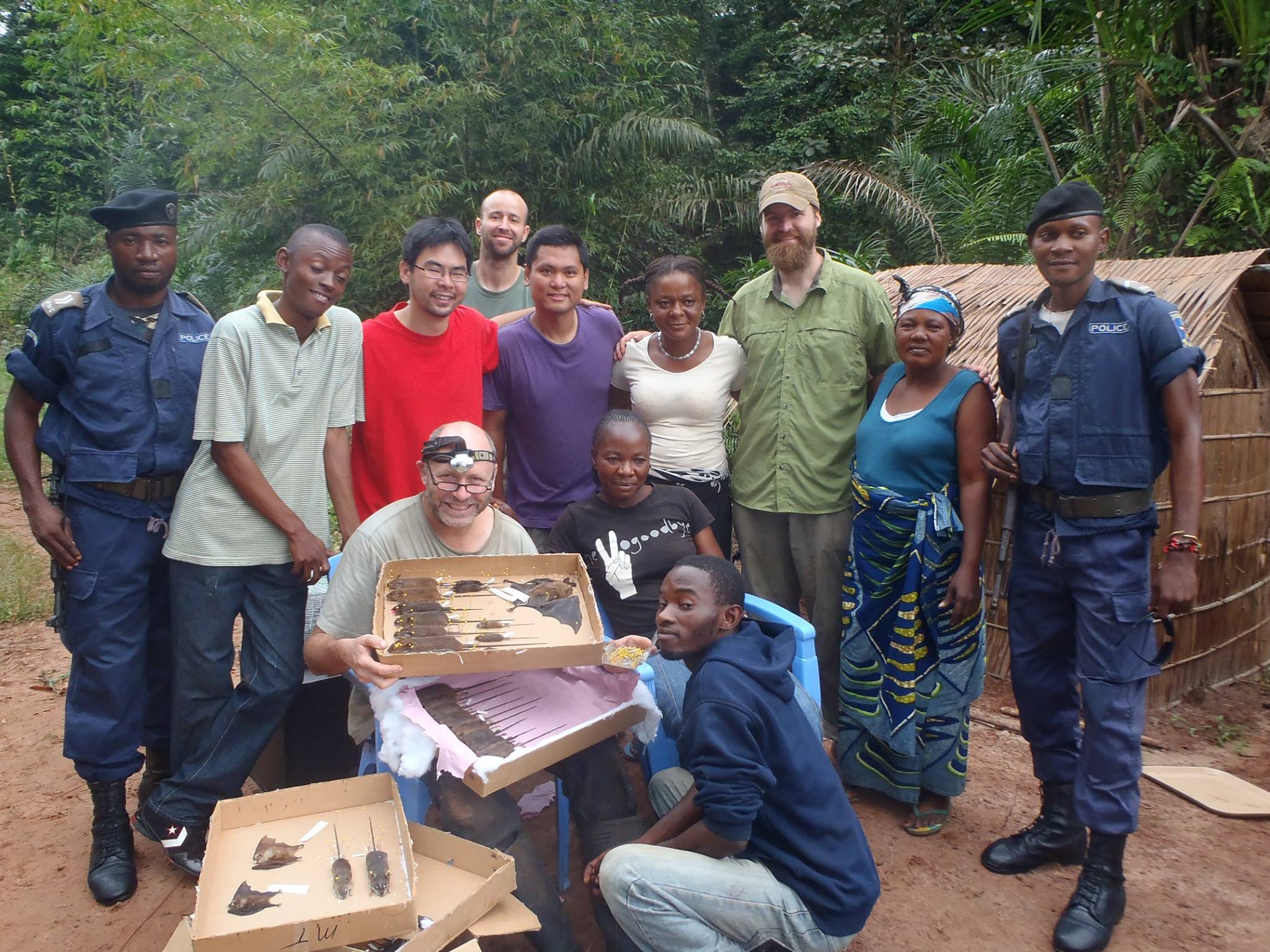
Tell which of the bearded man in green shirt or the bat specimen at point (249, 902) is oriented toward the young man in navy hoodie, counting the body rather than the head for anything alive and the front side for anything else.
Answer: the bearded man in green shirt

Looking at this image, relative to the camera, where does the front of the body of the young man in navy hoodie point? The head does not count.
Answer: to the viewer's left

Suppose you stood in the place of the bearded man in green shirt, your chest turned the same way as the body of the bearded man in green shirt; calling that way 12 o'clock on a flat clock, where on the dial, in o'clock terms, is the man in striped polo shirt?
The man in striped polo shirt is roughly at 2 o'clock from the bearded man in green shirt.

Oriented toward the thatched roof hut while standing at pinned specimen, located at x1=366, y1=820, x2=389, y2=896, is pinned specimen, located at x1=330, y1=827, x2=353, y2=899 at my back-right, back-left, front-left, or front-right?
back-left

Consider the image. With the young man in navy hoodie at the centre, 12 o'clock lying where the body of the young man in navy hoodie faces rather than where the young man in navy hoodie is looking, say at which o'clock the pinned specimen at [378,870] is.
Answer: The pinned specimen is roughly at 12 o'clock from the young man in navy hoodie.

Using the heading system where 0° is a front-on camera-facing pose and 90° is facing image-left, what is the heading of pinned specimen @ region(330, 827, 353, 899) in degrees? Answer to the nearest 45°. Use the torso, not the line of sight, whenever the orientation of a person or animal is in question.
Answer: approximately 0°

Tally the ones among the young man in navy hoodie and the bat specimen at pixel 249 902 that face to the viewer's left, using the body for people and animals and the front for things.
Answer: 2

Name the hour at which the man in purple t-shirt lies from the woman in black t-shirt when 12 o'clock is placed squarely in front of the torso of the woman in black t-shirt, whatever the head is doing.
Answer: The man in purple t-shirt is roughly at 5 o'clock from the woman in black t-shirt.
